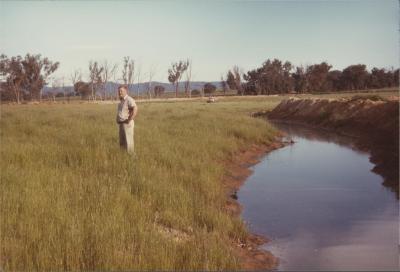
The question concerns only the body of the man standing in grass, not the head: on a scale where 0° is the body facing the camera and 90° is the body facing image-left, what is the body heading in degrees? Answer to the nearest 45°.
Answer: approximately 45°
